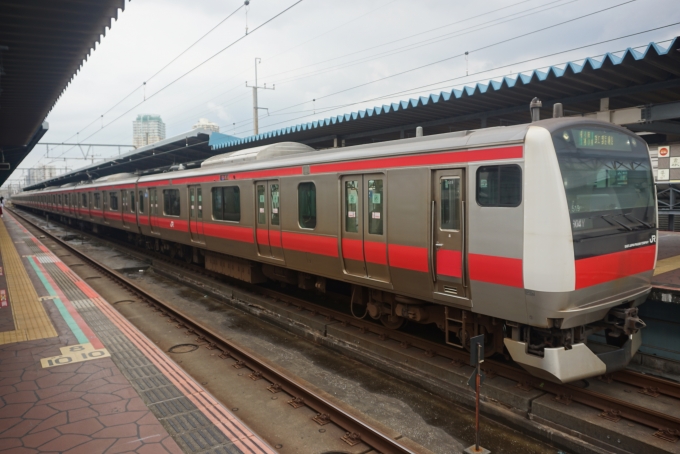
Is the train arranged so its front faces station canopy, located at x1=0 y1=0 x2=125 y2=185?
no

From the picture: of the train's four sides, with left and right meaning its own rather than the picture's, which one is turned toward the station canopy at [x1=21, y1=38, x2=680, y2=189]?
left

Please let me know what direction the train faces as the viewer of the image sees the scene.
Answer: facing the viewer and to the right of the viewer
